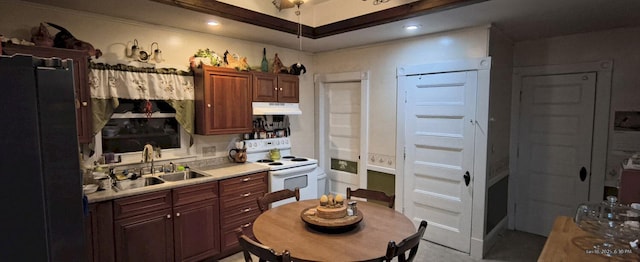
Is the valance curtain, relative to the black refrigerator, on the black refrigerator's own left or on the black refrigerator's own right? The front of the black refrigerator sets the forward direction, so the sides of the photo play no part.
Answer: on the black refrigerator's own left

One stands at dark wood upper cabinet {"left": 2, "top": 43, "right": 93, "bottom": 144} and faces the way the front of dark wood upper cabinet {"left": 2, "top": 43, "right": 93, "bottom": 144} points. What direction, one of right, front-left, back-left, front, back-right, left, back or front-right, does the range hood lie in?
front-left

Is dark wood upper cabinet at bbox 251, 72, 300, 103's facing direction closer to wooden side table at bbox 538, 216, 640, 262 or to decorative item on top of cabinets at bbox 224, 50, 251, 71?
the wooden side table

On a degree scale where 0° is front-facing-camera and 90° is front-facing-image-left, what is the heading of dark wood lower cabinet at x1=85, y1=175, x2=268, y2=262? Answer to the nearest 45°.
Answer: approximately 315°

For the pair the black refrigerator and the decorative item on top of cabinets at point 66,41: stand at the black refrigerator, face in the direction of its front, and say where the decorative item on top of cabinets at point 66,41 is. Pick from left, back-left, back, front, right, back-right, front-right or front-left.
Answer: back-left

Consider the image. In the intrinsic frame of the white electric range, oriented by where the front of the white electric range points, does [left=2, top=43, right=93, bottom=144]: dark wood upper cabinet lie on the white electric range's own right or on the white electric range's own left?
on the white electric range's own right
